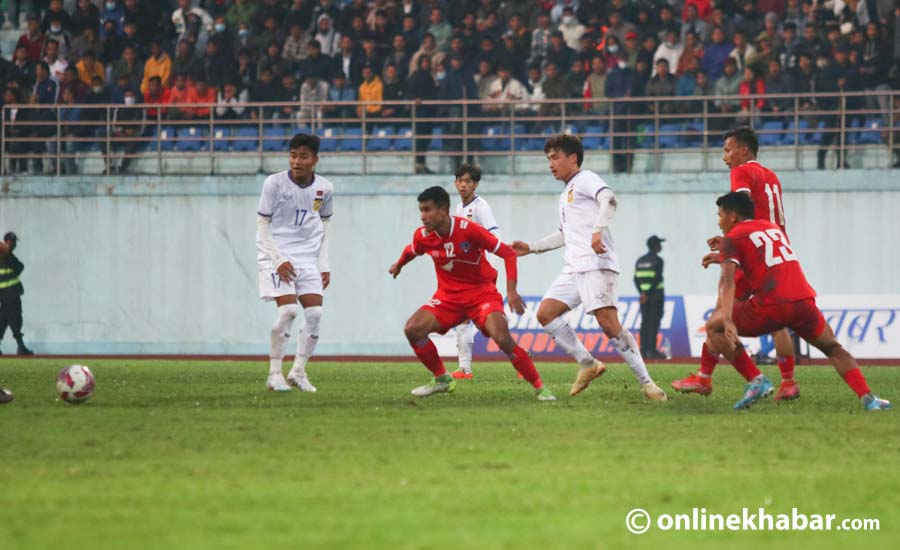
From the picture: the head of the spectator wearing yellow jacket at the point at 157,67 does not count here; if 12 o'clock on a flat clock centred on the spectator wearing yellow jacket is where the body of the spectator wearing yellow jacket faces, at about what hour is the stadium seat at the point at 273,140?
The stadium seat is roughly at 10 o'clock from the spectator wearing yellow jacket.

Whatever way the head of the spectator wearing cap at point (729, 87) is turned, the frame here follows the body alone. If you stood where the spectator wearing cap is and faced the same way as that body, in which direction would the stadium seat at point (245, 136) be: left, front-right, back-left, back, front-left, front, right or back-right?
right

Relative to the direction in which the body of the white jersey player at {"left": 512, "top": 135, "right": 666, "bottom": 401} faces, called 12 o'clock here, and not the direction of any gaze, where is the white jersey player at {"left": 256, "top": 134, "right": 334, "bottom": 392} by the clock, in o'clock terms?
the white jersey player at {"left": 256, "top": 134, "right": 334, "bottom": 392} is roughly at 2 o'clock from the white jersey player at {"left": 512, "top": 135, "right": 666, "bottom": 401}.

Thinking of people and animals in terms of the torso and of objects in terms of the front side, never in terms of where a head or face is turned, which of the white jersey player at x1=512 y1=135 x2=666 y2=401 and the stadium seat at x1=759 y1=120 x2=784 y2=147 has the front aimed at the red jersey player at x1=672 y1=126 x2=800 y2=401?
the stadium seat

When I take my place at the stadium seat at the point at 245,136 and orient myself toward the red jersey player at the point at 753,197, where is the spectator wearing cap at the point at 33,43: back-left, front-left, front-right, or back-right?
back-right

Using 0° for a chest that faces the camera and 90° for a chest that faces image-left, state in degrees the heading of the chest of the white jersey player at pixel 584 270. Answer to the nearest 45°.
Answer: approximately 45°

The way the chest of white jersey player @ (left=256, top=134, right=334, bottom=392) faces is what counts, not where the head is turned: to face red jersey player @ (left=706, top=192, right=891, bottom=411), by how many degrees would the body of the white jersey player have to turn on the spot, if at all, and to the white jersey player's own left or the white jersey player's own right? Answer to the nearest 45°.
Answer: approximately 45° to the white jersey player's own left

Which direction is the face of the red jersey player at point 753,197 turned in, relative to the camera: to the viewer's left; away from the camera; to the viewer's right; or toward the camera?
to the viewer's left

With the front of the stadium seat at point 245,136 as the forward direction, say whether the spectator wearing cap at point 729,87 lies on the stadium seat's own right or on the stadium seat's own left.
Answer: on the stadium seat's own left

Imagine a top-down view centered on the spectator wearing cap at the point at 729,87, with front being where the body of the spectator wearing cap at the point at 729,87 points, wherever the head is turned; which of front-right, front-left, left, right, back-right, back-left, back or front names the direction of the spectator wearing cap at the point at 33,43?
right

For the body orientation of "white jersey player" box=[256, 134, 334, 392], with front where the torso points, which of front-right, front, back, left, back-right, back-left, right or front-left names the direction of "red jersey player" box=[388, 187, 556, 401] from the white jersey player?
front-left

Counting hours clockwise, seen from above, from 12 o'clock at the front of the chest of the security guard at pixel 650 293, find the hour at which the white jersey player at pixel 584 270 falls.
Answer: The white jersey player is roughly at 3 o'clock from the security guard.

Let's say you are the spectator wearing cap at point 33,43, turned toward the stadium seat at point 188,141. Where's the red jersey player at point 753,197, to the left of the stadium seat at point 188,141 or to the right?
right
